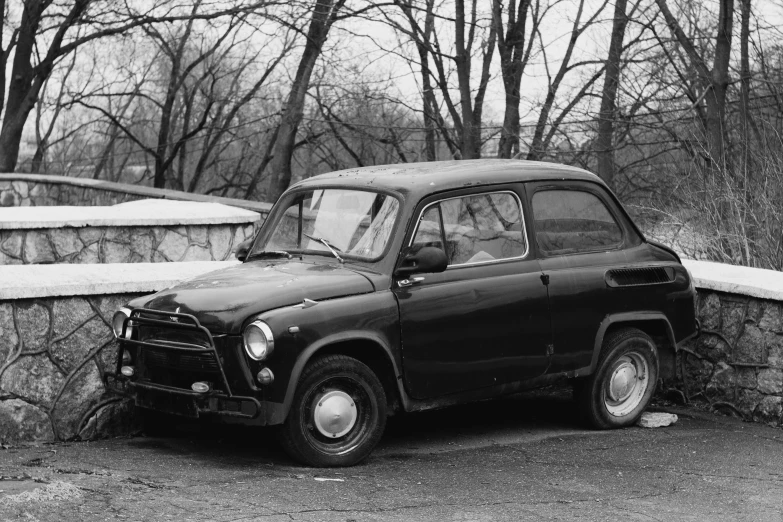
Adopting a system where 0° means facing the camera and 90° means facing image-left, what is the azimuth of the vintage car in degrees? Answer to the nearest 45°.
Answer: approximately 45°

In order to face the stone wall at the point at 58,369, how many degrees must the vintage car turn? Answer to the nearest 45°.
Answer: approximately 45° to its right

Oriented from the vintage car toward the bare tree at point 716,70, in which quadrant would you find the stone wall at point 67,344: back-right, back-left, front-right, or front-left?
back-left

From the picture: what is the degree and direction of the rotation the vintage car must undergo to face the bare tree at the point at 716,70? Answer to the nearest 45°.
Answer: approximately 180°

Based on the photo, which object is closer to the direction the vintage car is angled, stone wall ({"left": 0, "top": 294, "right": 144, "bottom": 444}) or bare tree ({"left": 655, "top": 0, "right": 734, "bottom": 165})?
the stone wall
